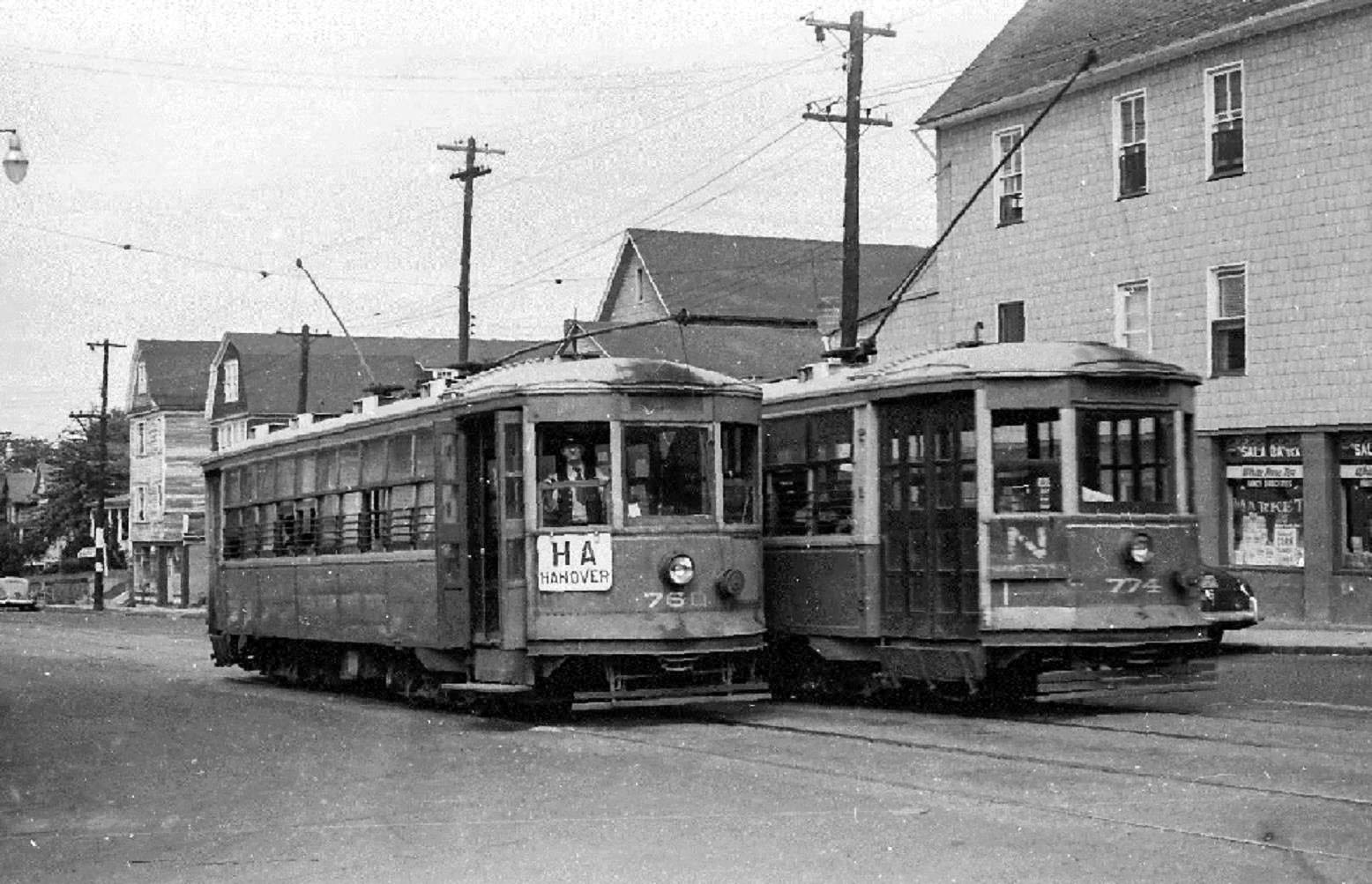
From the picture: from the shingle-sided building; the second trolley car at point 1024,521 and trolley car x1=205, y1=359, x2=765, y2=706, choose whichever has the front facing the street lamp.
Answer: the shingle-sided building

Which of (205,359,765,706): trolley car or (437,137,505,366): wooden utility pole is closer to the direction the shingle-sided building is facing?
the trolley car

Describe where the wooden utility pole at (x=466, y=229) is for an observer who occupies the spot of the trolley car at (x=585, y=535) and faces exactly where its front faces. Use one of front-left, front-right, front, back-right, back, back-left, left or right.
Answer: back-left

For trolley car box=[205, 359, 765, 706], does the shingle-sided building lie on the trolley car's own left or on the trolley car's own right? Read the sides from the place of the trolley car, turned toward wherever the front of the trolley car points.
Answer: on the trolley car's own left

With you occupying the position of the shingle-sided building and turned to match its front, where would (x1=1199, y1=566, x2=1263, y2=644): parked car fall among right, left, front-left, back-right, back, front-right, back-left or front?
front-left

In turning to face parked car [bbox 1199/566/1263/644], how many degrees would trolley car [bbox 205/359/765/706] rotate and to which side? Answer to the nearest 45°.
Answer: approximately 90° to its left

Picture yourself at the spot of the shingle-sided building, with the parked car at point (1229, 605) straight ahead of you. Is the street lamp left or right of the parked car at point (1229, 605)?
right

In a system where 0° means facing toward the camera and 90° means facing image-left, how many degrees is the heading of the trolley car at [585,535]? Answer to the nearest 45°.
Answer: approximately 315°

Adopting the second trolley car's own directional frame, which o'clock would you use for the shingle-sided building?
The shingle-sided building is roughly at 8 o'clock from the second trolley car.
